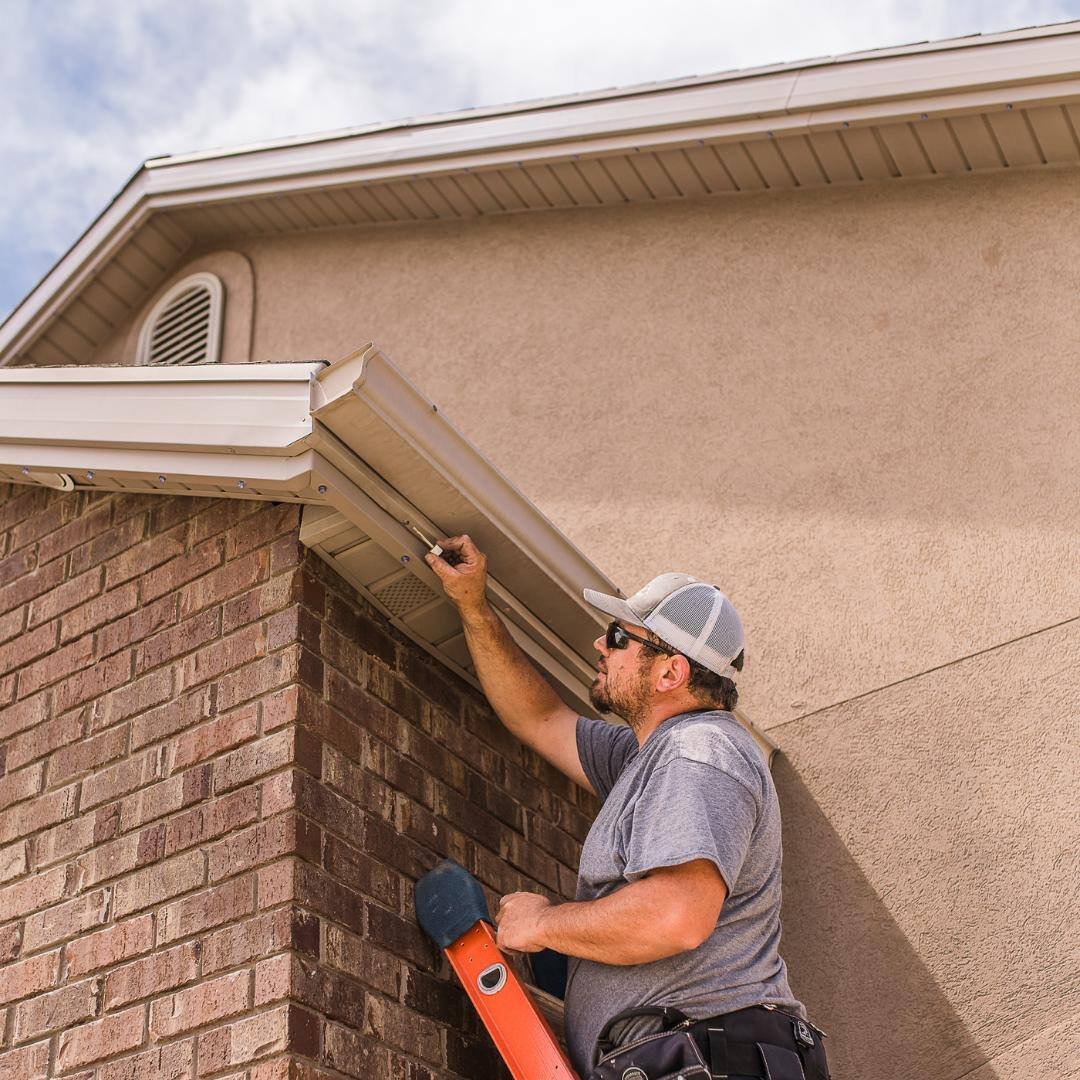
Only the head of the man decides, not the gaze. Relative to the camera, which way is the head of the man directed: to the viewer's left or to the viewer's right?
to the viewer's left

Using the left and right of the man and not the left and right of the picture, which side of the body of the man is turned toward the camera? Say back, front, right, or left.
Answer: left
